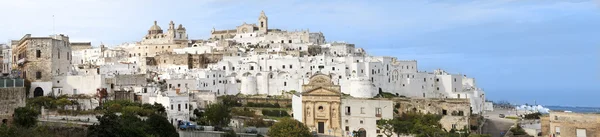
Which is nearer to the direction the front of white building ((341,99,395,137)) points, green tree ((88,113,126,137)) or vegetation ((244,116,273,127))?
the green tree

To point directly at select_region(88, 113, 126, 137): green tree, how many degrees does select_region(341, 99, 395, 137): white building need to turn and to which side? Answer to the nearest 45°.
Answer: approximately 45° to its right

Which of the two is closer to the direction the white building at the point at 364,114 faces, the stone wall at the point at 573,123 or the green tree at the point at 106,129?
the green tree

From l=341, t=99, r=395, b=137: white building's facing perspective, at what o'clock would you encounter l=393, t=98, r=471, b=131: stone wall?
The stone wall is roughly at 8 o'clock from the white building.

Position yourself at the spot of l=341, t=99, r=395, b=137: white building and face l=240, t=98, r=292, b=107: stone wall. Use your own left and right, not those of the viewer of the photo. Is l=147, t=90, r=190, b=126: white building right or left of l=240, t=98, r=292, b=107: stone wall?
left

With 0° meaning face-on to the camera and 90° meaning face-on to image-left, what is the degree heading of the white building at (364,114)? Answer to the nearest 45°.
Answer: approximately 0°

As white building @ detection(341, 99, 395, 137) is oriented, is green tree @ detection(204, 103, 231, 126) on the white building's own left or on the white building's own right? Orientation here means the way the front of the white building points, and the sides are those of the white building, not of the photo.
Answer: on the white building's own right

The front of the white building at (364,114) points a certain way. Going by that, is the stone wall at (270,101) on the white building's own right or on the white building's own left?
on the white building's own right

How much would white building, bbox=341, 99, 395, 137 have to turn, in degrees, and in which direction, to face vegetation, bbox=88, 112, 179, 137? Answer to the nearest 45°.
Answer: approximately 45° to its right

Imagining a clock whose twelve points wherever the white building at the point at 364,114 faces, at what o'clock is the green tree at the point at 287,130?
The green tree is roughly at 1 o'clock from the white building.

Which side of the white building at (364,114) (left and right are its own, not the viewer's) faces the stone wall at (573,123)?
left

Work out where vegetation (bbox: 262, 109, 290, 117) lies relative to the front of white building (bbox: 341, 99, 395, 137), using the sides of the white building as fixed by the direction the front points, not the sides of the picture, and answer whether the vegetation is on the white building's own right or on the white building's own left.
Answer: on the white building's own right

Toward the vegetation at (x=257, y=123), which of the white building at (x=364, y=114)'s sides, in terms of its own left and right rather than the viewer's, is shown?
right
